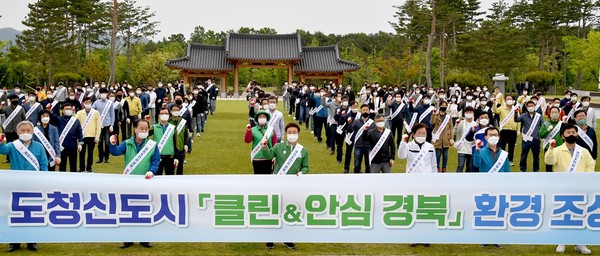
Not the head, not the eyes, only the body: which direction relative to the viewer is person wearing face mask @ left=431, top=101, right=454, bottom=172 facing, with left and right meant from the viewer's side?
facing the viewer

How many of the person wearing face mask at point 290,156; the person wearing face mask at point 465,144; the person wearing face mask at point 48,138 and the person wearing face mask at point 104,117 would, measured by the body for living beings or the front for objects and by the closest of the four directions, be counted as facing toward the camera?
4

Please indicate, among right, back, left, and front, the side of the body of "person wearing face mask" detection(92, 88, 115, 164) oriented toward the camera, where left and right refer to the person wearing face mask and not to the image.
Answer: front

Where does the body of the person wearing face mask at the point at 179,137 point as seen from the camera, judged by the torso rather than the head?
toward the camera

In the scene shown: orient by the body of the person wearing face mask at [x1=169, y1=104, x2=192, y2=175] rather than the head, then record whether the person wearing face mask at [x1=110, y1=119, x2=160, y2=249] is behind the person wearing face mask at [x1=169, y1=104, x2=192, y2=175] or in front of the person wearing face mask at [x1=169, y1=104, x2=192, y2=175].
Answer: in front

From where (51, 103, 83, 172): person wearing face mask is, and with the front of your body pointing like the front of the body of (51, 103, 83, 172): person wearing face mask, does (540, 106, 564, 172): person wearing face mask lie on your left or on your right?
on your left

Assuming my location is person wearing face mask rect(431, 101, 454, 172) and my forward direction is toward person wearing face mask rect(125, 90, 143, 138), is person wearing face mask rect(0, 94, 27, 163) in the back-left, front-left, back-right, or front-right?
front-left

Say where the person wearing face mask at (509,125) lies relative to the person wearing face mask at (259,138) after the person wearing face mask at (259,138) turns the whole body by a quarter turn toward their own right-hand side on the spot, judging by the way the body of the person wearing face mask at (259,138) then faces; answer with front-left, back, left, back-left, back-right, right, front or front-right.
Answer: back-right

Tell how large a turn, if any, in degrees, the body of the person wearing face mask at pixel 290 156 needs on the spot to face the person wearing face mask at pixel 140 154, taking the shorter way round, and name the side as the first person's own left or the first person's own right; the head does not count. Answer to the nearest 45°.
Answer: approximately 90° to the first person's own right

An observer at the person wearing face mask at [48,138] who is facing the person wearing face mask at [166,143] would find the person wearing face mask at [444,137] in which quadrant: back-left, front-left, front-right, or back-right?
front-left

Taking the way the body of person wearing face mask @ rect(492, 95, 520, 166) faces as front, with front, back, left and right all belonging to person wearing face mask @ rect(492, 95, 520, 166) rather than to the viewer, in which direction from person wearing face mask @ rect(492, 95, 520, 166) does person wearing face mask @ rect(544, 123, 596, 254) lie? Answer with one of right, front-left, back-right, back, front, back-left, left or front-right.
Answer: front

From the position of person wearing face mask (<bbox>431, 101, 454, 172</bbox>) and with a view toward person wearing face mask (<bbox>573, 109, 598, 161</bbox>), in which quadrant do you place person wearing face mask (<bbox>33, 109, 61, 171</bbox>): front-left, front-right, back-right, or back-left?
back-right

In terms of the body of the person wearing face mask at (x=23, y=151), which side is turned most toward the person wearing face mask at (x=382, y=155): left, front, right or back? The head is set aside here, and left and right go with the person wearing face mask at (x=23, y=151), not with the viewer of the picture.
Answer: left

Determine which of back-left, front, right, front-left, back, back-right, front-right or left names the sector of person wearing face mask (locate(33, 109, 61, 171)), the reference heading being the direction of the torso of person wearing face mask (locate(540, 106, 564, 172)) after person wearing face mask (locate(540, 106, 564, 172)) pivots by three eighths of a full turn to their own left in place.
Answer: back

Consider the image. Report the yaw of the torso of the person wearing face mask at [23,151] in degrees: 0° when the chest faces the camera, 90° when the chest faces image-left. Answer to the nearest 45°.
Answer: approximately 0°
